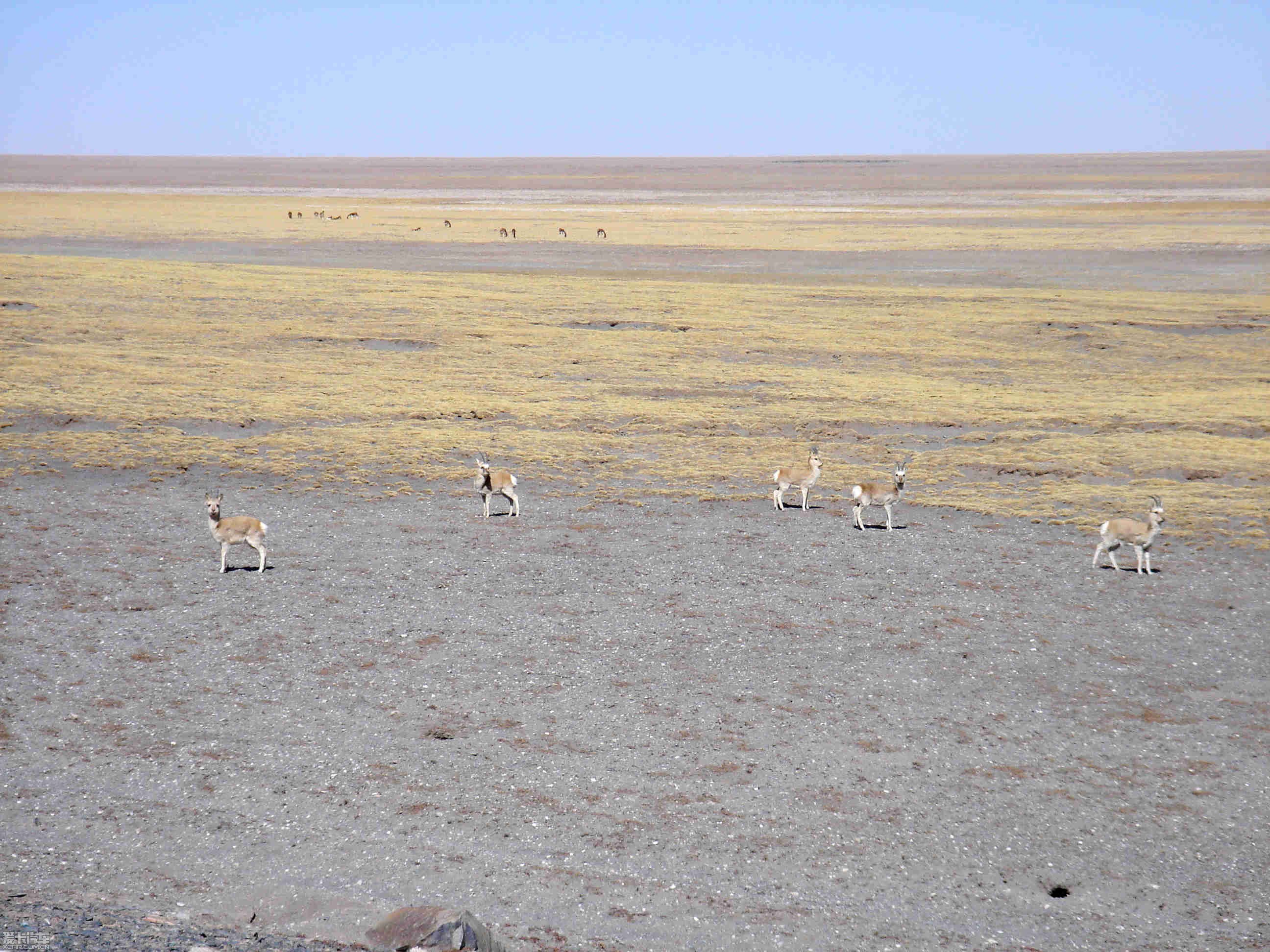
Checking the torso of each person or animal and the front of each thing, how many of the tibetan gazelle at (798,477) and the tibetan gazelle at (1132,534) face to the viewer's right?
2

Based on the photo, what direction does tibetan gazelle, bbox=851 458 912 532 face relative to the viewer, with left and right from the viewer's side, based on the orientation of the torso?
facing to the right of the viewer

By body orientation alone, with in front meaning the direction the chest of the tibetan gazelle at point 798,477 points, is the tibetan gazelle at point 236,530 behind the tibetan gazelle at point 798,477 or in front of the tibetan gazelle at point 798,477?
behind

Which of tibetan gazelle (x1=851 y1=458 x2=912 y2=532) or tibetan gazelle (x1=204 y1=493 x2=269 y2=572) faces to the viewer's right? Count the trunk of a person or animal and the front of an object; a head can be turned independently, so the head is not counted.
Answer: tibetan gazelle (x1=851 y1=458 x2=912 y2=532)

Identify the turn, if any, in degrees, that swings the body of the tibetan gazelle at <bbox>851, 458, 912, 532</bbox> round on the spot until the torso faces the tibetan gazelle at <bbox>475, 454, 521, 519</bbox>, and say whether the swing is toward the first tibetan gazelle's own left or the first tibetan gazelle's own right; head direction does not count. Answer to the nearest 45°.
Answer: approximately 180°

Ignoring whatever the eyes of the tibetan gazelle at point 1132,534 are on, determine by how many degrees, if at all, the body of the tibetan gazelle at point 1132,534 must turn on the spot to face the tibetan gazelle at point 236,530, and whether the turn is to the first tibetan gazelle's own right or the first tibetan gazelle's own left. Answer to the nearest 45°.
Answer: approximately 135° to the first tibetan gazelle's own right

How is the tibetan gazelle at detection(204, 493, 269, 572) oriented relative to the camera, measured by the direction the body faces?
to the viewer's left

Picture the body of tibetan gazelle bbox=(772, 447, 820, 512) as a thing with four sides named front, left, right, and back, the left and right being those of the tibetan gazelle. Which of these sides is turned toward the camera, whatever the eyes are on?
right

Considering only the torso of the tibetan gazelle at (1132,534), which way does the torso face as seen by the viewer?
to the viewer's right

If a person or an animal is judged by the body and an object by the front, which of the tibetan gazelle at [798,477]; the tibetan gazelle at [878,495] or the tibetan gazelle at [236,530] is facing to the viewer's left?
the tibetan gazelle at [236,530]
